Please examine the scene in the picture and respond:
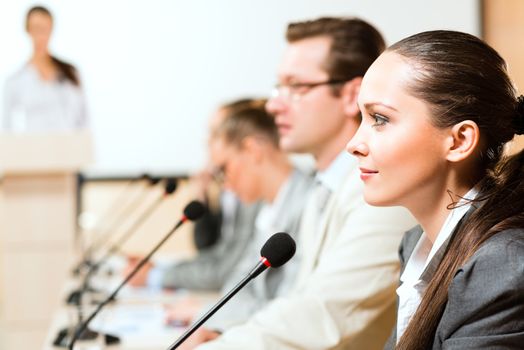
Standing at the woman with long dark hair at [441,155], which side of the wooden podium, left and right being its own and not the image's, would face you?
front

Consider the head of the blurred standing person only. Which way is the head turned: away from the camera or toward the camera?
toward the camera

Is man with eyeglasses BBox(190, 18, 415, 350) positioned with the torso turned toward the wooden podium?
no

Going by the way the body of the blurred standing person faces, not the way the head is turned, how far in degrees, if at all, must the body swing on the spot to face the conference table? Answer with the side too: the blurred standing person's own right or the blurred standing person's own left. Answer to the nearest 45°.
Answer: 0° — they already face it

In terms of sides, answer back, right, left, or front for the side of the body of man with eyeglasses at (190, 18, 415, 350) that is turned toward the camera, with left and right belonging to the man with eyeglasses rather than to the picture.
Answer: left

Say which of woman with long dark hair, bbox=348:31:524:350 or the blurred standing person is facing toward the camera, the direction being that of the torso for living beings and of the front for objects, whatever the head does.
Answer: the blurred standing person

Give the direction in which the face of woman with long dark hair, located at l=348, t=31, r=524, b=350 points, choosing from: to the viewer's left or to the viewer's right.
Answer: to the viewer's left

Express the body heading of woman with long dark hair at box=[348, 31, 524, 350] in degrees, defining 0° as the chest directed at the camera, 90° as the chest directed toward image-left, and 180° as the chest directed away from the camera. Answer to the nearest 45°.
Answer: approximately 90°

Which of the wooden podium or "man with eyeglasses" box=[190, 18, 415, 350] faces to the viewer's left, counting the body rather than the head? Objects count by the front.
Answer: the man with eyeglasses

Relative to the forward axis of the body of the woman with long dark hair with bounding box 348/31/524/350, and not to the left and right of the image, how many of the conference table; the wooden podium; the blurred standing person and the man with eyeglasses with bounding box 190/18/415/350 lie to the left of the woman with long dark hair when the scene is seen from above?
0

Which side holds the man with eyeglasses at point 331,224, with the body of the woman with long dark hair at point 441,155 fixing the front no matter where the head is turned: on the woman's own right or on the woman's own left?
on the woman's own right

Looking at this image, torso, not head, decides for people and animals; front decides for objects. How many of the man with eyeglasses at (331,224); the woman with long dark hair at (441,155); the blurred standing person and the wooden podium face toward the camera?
2

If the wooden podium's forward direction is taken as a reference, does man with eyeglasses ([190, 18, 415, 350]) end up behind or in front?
in front

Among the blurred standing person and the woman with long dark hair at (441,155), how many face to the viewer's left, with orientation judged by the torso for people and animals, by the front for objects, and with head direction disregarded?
1

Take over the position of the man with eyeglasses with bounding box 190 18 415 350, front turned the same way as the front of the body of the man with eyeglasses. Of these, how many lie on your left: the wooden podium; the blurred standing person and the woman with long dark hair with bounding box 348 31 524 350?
1

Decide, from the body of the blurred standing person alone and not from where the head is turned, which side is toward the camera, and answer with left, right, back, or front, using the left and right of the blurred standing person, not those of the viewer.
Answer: front

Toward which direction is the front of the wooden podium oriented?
toward the camera
